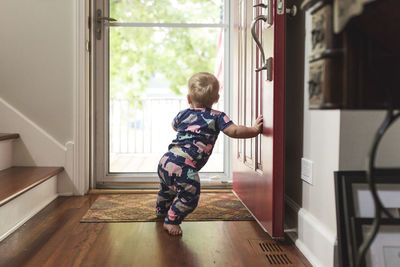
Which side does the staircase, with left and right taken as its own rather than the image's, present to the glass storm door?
left

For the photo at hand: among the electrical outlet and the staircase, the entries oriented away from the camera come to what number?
0

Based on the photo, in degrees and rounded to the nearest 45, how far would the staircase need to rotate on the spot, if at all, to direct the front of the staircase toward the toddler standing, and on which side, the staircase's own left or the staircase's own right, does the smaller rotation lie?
0° — it already faces them

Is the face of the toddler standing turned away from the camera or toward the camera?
away from the camera

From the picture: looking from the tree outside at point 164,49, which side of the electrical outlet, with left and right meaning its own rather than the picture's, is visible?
right

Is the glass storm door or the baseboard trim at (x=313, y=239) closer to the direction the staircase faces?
the baseboard trim

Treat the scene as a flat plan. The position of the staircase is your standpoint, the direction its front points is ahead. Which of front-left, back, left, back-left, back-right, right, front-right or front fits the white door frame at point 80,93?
left

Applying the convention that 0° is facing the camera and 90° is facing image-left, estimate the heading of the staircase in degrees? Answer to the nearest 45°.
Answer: approximately 315°

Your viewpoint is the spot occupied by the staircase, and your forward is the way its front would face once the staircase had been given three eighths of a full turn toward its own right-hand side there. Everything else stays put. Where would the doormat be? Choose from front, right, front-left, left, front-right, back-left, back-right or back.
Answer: back

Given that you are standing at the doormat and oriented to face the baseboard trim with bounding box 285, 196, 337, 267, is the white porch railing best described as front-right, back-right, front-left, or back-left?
back-left

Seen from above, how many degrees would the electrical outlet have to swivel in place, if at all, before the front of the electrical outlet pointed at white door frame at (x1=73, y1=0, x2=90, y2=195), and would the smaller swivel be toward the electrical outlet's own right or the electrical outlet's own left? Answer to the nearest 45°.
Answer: approximately 90° to the electrical outlet's own right

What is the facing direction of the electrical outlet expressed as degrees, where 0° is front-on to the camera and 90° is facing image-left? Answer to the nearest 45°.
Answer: approximately 45°
